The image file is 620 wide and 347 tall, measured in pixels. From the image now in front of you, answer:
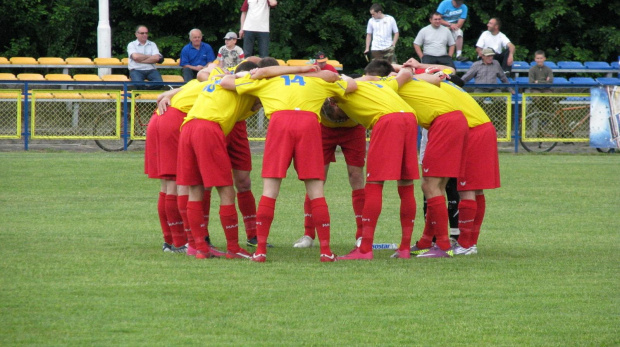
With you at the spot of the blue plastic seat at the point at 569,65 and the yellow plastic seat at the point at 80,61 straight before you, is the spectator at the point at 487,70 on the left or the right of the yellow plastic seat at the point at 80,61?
left

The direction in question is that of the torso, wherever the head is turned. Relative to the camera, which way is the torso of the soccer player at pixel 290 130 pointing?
away from the camera

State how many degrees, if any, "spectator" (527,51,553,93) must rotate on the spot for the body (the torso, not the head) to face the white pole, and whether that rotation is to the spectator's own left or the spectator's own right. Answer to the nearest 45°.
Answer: approximately 90° to the spectator's own right

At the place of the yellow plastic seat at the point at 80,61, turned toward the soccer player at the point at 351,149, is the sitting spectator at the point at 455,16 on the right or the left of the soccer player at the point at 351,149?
left

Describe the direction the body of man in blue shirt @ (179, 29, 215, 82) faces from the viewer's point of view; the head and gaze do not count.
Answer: toward the camera

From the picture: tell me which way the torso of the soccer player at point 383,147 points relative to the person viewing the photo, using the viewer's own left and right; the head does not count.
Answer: facing away from the viewer and to the left of the viewer

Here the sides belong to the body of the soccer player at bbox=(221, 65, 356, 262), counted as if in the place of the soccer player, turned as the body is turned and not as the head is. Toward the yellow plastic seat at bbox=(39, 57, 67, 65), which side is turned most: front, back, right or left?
front

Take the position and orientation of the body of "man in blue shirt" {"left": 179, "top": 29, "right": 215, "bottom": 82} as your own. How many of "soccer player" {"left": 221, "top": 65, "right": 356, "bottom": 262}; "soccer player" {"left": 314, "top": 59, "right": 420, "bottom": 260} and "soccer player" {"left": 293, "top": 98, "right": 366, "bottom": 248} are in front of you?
3

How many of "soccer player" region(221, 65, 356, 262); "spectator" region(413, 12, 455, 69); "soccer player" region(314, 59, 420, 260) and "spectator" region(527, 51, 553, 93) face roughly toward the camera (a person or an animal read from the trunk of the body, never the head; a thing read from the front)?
2

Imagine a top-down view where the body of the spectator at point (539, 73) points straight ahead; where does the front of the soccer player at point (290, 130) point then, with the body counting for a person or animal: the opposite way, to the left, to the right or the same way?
the opposite way
